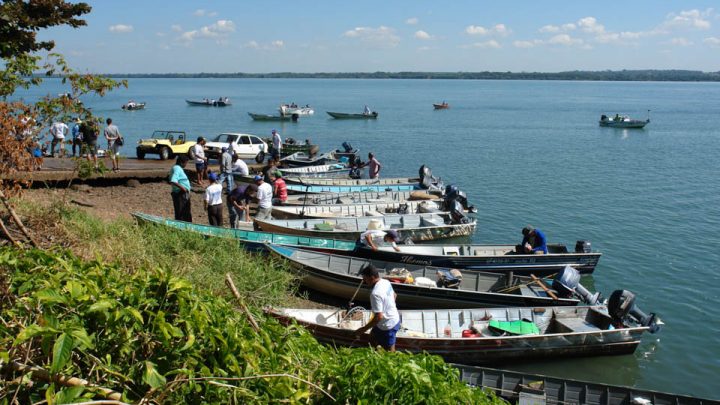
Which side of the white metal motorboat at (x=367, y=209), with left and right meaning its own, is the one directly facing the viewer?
left

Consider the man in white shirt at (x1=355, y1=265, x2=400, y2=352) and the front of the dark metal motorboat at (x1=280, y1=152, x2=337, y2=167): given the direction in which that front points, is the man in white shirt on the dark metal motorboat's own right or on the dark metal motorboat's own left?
on the dark metal motorboat's own left

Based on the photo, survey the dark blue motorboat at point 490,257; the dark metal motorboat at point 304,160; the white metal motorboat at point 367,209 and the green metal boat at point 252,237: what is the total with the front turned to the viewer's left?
4

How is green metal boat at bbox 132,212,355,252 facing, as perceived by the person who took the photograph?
facing to the left of the viewer

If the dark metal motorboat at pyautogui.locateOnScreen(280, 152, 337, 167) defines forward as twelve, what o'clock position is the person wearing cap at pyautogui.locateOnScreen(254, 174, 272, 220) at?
The person wearing cap is roughly at 9 o'clock from the dark metal motorboat.

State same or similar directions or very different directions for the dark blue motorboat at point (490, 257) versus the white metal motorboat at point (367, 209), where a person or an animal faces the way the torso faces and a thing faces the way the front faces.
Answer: same or similar directions

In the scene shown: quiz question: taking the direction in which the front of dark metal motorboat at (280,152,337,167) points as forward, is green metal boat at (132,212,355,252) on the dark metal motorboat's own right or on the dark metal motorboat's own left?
on the dark metal motorboat's own left

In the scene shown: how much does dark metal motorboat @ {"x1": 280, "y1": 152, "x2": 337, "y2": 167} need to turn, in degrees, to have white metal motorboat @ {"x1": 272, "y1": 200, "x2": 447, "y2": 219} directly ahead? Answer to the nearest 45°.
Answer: approximately 90° to its left

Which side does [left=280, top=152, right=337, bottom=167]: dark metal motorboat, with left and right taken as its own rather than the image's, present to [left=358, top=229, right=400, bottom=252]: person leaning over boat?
left

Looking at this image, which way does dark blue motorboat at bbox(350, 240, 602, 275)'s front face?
to the viewer's left

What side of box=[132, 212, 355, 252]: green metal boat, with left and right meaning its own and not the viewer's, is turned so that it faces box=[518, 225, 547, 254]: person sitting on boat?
back

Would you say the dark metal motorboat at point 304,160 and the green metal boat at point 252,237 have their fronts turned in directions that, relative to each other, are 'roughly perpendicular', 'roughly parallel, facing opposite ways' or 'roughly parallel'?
roughly parallel

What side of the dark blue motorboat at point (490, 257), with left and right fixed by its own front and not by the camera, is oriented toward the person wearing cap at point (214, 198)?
front

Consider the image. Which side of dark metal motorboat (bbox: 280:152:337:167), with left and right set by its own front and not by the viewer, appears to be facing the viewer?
left
